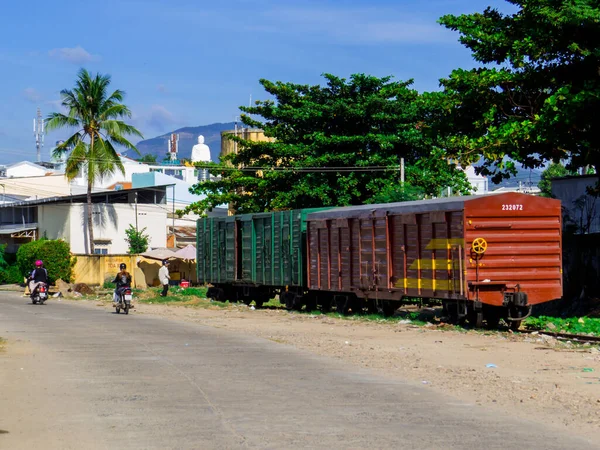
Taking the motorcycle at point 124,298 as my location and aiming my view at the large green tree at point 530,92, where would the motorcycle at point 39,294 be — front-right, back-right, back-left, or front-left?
back-left

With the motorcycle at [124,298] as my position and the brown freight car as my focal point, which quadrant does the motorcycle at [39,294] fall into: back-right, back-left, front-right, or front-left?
back-left

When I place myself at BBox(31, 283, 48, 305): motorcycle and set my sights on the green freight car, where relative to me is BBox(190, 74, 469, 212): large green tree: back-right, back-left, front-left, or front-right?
front-left

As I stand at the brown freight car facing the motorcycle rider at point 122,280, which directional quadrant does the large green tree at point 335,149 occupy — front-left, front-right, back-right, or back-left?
front-right

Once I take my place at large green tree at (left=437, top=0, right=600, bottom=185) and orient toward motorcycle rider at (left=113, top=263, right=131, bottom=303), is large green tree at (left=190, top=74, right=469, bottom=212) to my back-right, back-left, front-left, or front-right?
front-right

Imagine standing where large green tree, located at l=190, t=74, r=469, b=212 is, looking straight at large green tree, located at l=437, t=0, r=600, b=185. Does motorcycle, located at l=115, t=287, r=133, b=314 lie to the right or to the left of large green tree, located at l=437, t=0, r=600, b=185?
right
